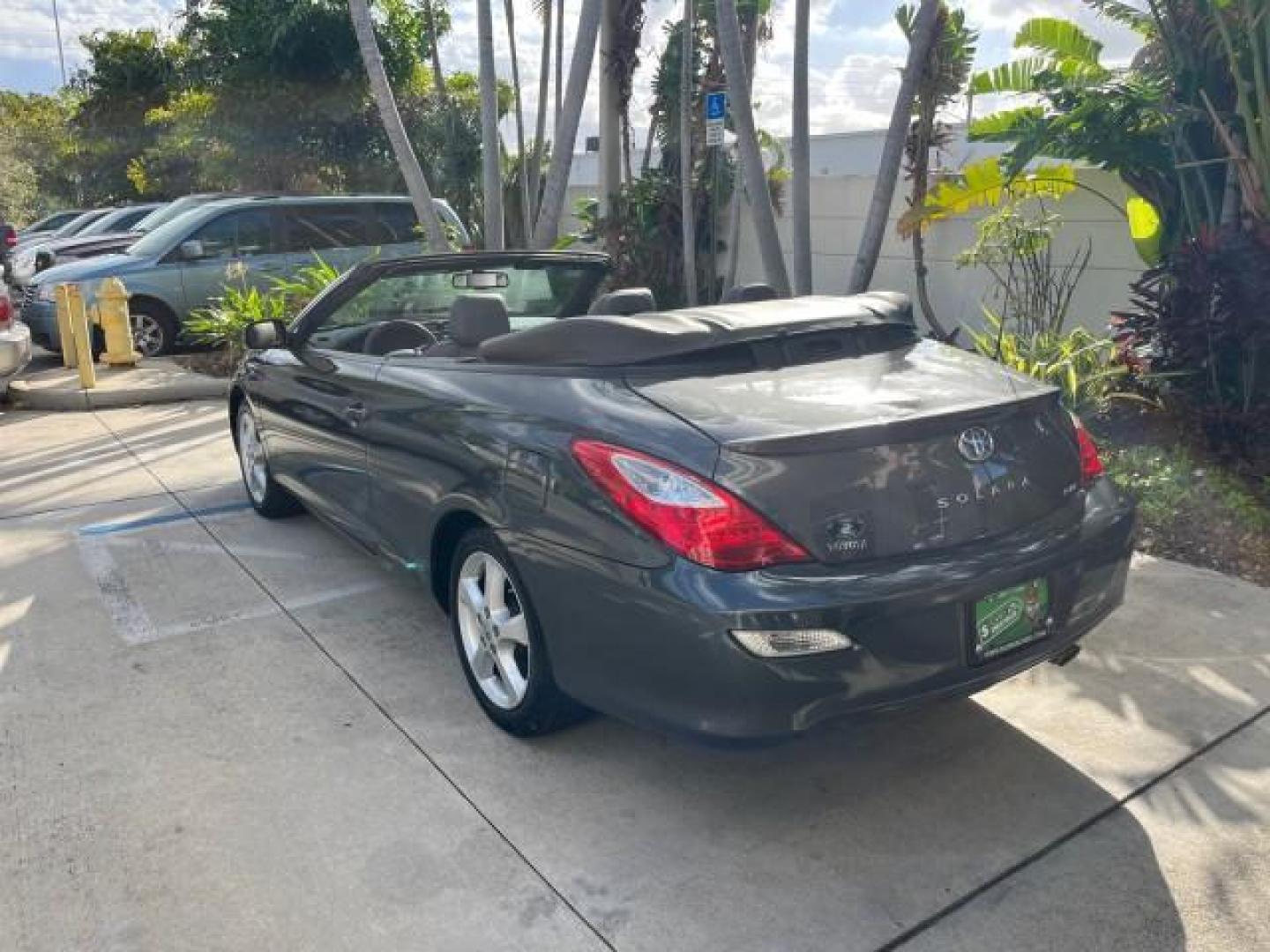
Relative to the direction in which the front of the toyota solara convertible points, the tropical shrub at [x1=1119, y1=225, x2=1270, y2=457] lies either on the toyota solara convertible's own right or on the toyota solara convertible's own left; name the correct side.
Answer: on the toyota solara convertible's own right

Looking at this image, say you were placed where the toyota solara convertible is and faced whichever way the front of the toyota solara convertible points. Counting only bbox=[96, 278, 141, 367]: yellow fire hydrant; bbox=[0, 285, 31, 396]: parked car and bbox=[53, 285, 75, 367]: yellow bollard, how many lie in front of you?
3

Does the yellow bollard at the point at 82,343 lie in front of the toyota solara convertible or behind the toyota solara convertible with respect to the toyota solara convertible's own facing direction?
in front

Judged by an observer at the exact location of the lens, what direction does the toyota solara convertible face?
facing away from the viewer and to the left of the viewer

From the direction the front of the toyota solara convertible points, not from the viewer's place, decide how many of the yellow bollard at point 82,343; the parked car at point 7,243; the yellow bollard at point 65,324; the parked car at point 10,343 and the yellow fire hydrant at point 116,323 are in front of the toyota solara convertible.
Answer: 5

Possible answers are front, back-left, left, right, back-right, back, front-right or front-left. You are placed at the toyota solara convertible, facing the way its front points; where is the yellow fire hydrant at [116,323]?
front

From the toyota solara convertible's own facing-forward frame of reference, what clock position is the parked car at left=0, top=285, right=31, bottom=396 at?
The parked car is roughly at 12 o'clock from the toyota solara convertible.

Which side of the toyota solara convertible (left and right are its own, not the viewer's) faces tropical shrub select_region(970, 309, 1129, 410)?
right

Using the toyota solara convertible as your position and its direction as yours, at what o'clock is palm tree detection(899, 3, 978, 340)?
The palm tree is roughly at 2 o'clock from the toyota solara convertible.

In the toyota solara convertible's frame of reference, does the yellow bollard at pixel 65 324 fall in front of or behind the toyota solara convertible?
in front

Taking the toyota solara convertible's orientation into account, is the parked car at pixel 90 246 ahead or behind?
ahead

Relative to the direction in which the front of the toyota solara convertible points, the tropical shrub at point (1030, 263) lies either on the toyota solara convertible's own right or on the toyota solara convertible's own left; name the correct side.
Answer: on the toyota solara convertible's own right

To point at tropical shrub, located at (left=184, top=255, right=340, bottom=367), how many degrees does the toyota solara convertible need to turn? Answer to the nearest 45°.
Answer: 0° — it already faces it

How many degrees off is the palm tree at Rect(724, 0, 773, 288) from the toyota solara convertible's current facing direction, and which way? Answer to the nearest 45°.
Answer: approximately 45° to its right
